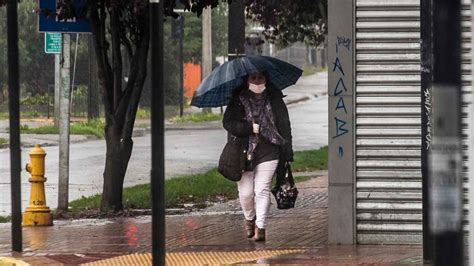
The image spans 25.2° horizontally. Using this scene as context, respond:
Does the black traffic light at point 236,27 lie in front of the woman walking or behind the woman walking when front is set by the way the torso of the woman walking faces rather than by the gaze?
behind

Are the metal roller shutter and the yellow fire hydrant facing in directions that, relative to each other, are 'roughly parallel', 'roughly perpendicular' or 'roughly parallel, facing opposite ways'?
roughly perpendicular

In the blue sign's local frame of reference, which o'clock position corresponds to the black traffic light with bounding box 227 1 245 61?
The black traffic light is roughly at 8 o'clock from the blue sign.

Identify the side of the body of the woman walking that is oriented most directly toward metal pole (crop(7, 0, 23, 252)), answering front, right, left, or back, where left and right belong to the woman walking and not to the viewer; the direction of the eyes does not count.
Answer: right
